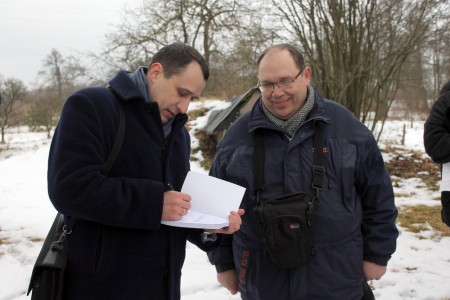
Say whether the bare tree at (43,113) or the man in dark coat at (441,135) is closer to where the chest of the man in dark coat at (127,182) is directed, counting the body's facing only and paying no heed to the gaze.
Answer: the man in dark coat

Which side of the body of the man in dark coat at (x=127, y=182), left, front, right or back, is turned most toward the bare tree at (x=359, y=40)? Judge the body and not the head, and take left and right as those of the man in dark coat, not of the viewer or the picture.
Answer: left

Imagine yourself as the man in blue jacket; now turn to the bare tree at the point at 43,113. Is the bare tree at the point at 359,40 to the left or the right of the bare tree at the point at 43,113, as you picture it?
right

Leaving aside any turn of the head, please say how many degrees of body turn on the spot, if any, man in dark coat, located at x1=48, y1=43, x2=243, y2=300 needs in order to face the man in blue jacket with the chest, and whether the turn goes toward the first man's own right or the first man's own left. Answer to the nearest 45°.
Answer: approximately 45° to the first man's own left

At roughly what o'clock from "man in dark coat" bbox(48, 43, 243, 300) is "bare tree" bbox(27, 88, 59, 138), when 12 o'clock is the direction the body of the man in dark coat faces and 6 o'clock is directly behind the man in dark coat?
The bare tree is roughly at 7 o'clock from the man in dark coat.

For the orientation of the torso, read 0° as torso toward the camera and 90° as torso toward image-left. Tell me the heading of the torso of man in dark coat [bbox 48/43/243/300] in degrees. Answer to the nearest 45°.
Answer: approximately 315°

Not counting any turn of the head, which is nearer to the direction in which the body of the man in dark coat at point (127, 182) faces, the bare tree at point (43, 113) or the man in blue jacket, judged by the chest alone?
the man in blue jacket

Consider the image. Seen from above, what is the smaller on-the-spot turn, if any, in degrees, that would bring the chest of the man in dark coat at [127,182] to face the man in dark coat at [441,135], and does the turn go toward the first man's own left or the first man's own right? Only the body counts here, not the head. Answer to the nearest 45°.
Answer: approximately 45° to the first man's own left

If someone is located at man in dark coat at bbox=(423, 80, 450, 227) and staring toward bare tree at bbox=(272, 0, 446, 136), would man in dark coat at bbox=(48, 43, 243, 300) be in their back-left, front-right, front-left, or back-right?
back-left

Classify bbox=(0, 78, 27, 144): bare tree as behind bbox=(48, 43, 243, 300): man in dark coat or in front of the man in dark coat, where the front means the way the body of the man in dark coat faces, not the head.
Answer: behind

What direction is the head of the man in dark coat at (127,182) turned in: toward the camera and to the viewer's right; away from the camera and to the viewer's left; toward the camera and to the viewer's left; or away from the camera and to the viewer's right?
toward the camera and to the viewer's right
